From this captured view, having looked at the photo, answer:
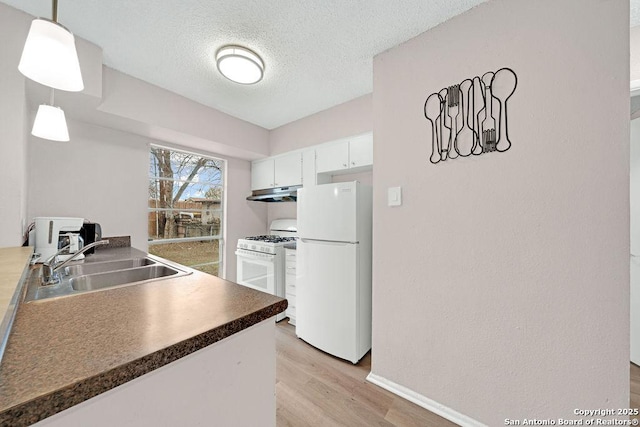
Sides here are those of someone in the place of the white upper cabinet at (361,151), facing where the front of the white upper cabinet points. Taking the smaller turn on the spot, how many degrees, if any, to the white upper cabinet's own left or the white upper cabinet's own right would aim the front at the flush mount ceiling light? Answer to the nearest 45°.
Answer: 0° — it already faces it

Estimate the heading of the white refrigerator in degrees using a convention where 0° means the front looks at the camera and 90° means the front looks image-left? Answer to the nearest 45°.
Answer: approximately 45°

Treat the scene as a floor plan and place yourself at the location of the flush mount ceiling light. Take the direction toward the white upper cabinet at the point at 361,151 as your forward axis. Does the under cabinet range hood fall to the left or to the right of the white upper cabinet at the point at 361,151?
left

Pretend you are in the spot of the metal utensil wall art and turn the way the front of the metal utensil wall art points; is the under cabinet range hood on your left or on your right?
on your right

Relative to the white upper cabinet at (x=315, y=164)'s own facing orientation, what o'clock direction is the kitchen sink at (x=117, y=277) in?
The kitchen sink is roughly at 12 o'clock from the white upper cabinet.

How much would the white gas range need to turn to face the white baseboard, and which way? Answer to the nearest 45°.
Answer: approximately 90° to its left
